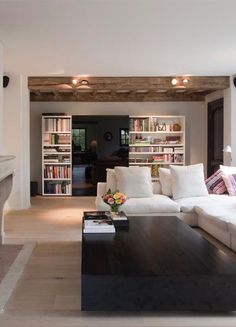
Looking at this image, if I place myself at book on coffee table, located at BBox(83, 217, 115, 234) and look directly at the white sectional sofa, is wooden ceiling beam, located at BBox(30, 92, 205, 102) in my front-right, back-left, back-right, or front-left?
front-left

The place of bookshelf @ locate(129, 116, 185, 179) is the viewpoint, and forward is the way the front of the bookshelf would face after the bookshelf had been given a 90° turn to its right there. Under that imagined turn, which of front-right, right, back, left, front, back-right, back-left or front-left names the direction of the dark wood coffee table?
left

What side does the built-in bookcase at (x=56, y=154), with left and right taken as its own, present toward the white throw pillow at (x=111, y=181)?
front

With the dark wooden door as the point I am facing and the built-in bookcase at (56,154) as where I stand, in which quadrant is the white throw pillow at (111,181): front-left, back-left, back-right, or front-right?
front-right

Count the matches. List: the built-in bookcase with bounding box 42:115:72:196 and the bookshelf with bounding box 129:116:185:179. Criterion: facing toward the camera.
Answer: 2

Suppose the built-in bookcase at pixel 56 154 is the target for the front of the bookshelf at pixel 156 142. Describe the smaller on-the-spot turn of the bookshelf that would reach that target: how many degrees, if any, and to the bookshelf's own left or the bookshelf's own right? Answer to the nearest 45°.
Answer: approximately 90° to the bookshelf's own right

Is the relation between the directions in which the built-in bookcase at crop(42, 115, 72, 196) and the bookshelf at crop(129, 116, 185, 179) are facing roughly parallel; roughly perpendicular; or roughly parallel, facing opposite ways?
roughly parallel

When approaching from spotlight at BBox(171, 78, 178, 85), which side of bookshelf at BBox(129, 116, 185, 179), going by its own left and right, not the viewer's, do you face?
front

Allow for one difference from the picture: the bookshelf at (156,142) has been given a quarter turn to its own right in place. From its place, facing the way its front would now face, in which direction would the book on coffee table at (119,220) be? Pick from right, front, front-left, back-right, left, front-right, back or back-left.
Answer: left

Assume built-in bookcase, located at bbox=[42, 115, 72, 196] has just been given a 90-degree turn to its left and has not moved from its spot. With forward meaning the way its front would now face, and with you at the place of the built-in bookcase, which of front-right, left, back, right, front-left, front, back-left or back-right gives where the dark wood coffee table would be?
right

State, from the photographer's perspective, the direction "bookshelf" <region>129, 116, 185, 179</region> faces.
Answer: facing the viewer

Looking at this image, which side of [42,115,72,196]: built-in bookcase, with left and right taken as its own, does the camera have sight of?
front

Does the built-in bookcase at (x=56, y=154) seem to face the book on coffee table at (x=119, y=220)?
yes
